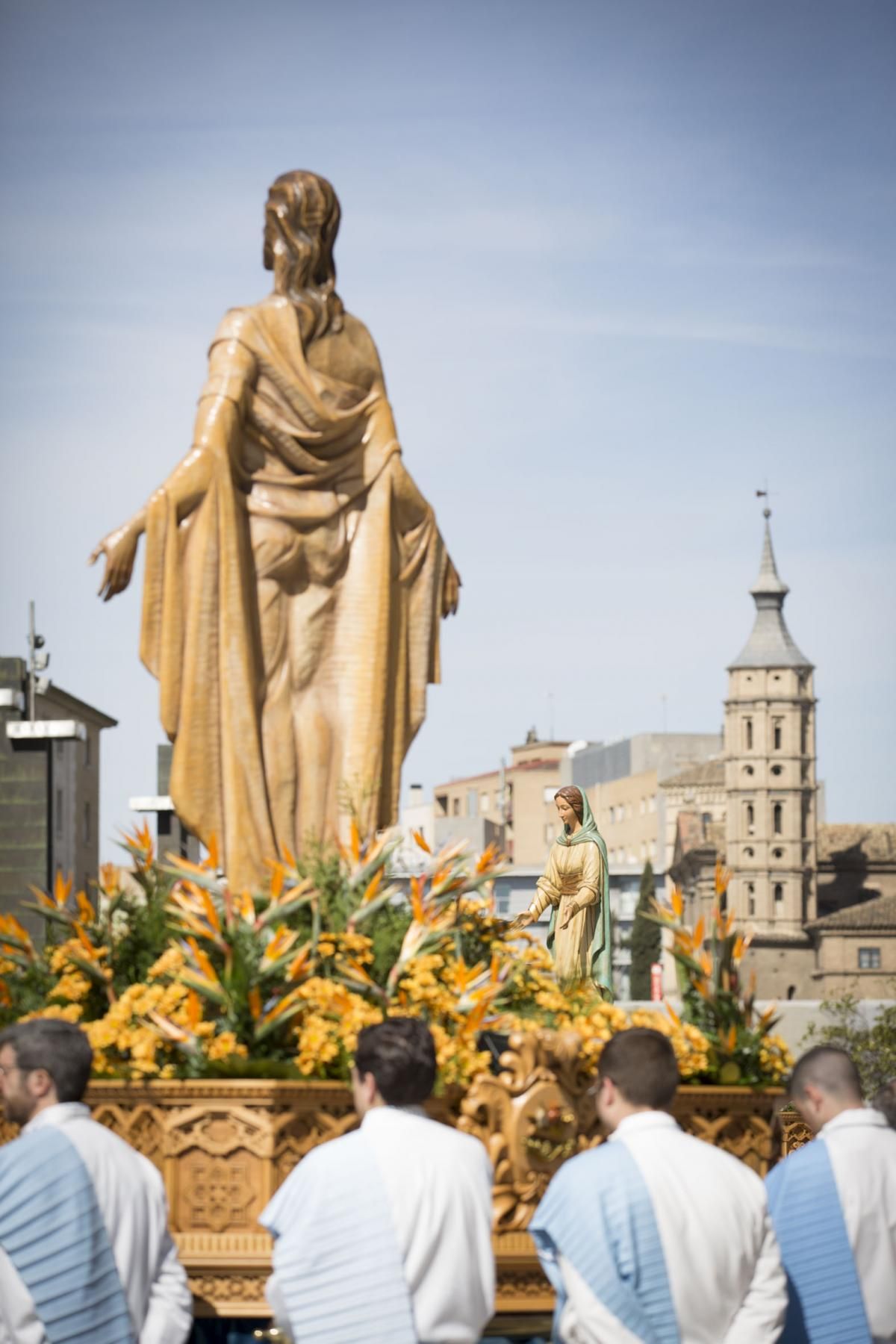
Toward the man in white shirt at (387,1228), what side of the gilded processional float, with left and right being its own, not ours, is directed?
back

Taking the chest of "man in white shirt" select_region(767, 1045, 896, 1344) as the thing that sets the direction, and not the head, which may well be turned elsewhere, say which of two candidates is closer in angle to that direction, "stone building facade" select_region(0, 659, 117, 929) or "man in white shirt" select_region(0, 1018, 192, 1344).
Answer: the stone building facade

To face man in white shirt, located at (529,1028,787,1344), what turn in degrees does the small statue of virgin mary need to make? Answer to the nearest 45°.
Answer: approximately 45° to its left

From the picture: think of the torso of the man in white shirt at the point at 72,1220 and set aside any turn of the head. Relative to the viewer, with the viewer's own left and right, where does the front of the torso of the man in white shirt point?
facing away from the viewer and to the left of the viewer

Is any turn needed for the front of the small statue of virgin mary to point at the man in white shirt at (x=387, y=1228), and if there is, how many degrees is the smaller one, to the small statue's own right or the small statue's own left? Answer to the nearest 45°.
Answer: approximately 45° to the small statue's own left

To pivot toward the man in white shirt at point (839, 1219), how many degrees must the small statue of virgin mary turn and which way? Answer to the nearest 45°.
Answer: approximately 45° to its left

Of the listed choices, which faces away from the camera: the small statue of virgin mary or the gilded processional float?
the gilded processional float

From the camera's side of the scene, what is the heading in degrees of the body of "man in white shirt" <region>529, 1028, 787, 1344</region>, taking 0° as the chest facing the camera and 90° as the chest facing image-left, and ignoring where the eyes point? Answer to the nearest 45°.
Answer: approximately 135°

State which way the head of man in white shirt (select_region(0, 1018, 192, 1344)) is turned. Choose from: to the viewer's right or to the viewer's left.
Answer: to the viewer's left

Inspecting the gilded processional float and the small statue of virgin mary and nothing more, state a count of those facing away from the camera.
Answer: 1

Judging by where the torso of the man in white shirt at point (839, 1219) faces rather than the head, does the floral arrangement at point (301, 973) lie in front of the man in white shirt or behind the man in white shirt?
in front

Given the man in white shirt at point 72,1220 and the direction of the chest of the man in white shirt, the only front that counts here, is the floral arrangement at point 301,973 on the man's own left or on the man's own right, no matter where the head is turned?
on the man's own right

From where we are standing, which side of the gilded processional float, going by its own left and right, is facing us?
back

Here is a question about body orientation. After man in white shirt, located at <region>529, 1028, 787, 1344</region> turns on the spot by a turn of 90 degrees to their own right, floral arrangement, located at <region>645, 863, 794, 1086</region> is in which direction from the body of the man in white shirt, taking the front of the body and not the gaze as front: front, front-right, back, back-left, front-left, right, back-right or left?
front-left

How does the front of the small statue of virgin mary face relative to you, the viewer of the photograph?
facing the viewer and to the left of the viewer

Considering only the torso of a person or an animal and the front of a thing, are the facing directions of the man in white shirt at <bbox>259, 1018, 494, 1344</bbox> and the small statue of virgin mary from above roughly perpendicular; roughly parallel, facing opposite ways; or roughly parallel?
roughly perpendicular
